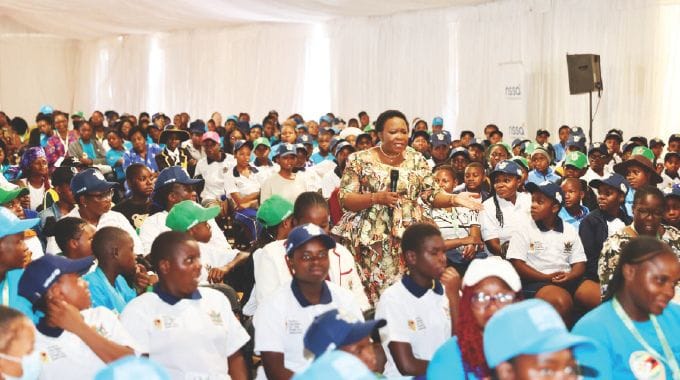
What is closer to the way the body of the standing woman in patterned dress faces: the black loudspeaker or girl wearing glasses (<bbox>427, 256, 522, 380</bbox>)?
the girl wearing glasses

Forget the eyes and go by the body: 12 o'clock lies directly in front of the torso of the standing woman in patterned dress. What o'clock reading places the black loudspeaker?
The black loudspeaker is roughly at 8 o'clock from the standing woman in patterned dress.

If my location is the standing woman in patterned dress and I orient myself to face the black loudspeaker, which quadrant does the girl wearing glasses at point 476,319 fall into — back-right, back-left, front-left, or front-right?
back-right

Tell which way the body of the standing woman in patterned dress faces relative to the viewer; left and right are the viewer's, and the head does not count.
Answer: facing the viewer and to the right of the viewer

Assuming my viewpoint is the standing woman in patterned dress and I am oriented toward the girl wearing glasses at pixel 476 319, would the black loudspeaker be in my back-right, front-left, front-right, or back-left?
back-left

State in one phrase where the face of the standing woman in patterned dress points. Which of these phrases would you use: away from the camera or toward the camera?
toward the camera

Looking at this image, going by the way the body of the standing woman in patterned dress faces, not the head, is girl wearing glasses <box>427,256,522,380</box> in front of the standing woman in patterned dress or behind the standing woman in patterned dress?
in front
